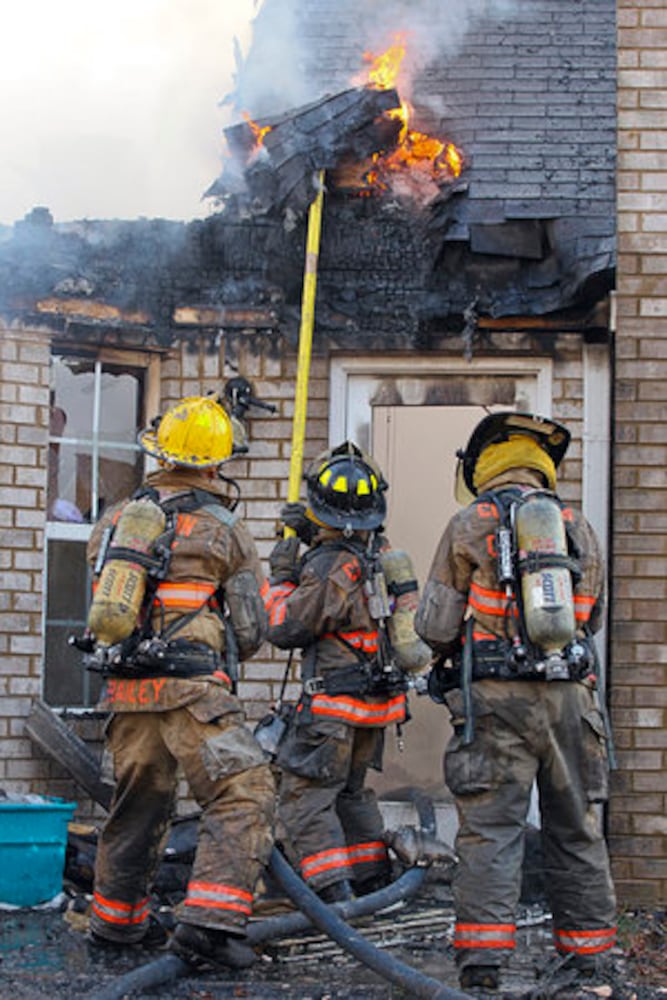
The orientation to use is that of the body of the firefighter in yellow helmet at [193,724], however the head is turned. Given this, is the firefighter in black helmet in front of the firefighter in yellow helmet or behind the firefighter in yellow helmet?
in front

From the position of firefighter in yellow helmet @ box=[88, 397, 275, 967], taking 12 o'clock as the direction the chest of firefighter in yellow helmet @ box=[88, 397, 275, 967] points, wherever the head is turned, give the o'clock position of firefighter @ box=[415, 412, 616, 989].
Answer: firefighter @ box=[415, 412, 616, 989] is roughly at 2 o'clock from firefighter in yellow helmet @ box=[88, 397, 275, 967].

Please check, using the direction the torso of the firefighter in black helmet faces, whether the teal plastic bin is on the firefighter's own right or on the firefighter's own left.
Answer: on the firefighter's own left

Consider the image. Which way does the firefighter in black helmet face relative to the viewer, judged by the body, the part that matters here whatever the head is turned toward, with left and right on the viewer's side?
facing away from the viewer and to the left of the viewer

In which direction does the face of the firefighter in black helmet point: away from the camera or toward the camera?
away from the camera

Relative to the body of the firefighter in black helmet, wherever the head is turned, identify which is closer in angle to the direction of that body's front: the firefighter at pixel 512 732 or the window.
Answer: the window

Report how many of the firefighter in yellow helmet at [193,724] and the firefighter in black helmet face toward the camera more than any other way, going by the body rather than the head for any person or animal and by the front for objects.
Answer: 0

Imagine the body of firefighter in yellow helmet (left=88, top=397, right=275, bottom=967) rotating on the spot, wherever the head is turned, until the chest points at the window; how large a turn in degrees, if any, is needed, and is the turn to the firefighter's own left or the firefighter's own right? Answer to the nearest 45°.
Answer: approximately 45° to the firefighter's own left

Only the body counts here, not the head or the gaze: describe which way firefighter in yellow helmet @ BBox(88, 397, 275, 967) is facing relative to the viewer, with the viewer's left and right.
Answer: facing away from the viewer and to the right of the viewer

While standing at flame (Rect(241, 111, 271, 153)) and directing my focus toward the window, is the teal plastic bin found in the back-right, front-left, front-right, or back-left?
front-left

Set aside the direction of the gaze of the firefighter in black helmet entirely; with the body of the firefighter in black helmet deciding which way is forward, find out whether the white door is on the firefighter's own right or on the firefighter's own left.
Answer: on the firefighter's own right
